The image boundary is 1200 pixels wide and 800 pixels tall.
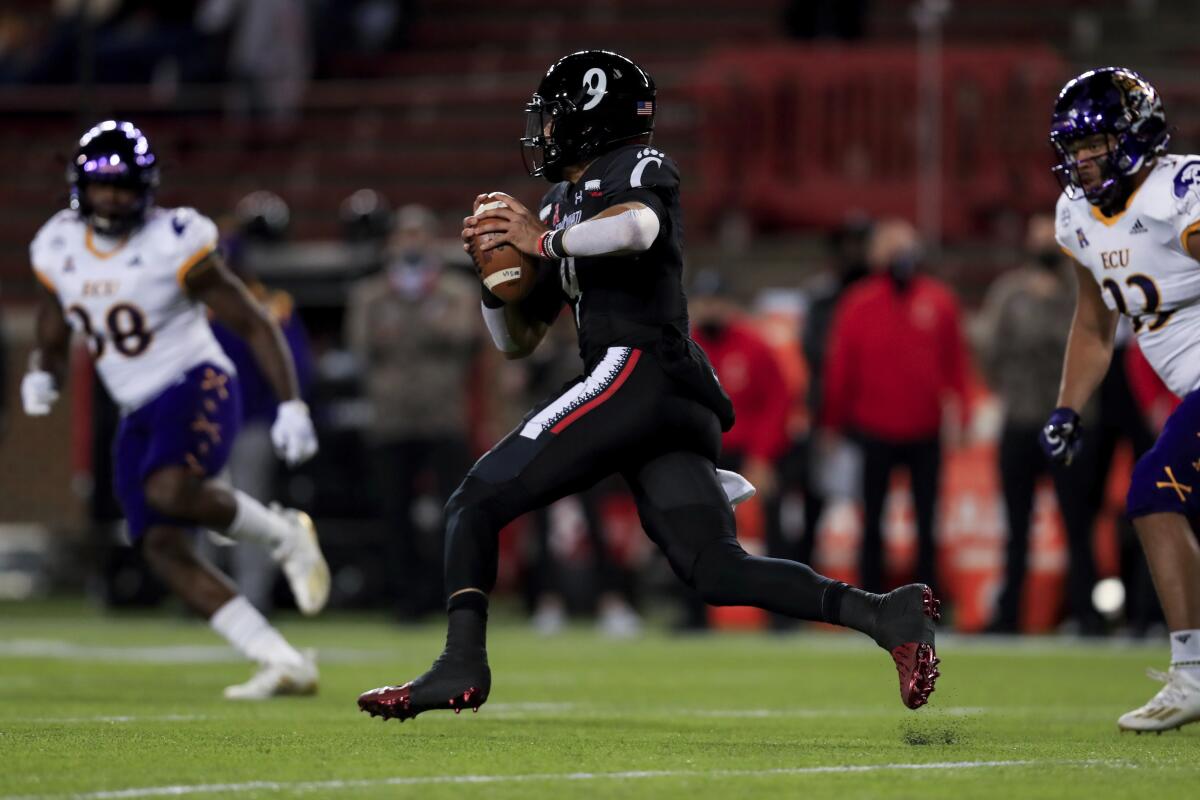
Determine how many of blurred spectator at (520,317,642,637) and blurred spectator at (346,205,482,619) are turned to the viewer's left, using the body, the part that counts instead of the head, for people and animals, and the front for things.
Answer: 0

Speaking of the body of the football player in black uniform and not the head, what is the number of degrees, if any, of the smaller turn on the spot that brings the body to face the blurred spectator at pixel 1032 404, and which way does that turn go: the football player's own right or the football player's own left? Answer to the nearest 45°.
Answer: approximately 90° to the football player's own right

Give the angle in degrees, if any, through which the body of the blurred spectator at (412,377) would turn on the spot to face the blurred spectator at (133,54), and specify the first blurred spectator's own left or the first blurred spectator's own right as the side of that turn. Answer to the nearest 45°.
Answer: approximately 180°

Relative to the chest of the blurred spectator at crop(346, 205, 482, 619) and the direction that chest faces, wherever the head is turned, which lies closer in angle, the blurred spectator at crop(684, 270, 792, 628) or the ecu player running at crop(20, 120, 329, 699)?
the ecu player running

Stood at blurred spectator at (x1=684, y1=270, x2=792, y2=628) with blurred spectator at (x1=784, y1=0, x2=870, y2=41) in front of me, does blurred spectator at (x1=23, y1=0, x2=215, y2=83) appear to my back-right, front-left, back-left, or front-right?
front-left

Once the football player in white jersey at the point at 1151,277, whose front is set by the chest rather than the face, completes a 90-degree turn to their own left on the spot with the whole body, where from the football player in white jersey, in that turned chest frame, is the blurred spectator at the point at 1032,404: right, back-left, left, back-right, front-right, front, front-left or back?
back-left

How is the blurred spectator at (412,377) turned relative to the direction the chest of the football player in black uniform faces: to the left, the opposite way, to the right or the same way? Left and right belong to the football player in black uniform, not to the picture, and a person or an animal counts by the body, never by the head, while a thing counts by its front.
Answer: to the left

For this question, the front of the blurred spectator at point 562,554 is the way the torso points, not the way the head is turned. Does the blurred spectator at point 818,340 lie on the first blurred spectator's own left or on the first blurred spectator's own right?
on the first blurred spectator's own left

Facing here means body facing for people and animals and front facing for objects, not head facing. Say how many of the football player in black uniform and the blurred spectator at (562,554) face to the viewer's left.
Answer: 1

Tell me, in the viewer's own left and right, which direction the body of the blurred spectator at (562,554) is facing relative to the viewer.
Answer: facing the viewer

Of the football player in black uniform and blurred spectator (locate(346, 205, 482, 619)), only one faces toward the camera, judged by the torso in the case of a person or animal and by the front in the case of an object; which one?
the blurred spectator

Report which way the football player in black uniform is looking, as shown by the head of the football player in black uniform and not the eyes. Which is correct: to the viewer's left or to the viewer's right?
to the viewer's left
